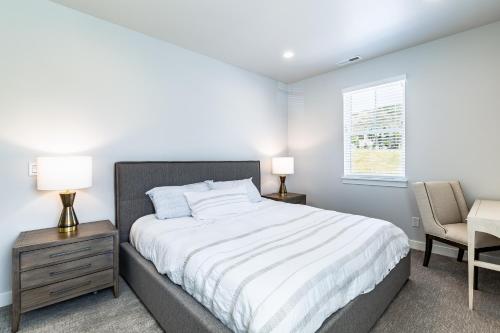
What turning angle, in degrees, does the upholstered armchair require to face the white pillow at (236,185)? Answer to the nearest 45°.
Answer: approximately 90° to its right

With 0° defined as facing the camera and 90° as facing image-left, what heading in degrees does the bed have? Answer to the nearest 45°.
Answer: approximately 315°

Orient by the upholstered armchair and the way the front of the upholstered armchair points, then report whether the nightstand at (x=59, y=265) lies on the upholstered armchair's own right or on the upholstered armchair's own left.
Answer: on the upholstered armchair's own right

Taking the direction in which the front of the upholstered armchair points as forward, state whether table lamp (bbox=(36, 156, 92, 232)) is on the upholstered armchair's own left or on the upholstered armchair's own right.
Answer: on the upholstered armchair's own right

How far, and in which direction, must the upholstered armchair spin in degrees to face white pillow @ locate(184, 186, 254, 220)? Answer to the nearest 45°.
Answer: approximately 90° to its right
